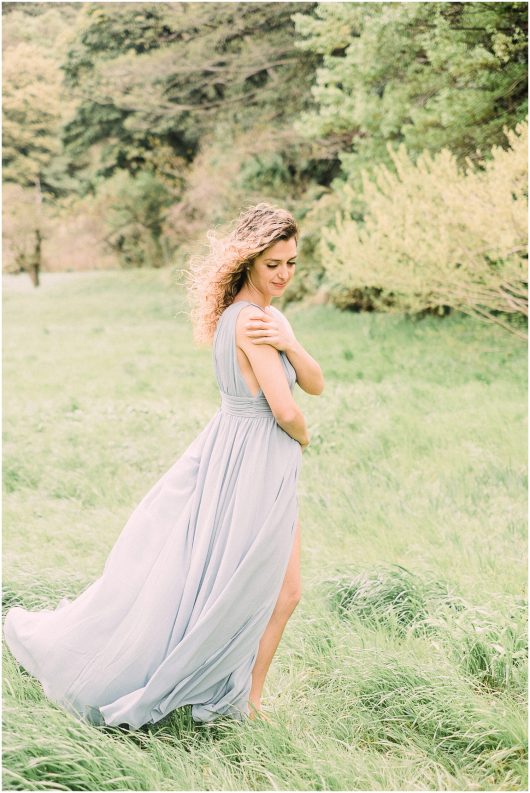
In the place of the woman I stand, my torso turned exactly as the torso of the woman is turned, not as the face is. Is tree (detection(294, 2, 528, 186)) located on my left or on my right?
on my left

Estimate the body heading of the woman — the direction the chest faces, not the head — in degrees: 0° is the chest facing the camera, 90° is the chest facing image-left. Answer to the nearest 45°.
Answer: approximately 270°

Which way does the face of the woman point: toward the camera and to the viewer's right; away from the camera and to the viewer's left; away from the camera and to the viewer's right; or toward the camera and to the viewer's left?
toward the camera and to the viewer's right

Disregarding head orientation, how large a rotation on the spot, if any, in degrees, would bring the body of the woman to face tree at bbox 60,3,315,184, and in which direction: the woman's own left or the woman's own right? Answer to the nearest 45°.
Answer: approximately 90° to the woman's own left

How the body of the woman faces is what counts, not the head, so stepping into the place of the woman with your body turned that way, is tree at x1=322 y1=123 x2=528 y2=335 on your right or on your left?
on your left
